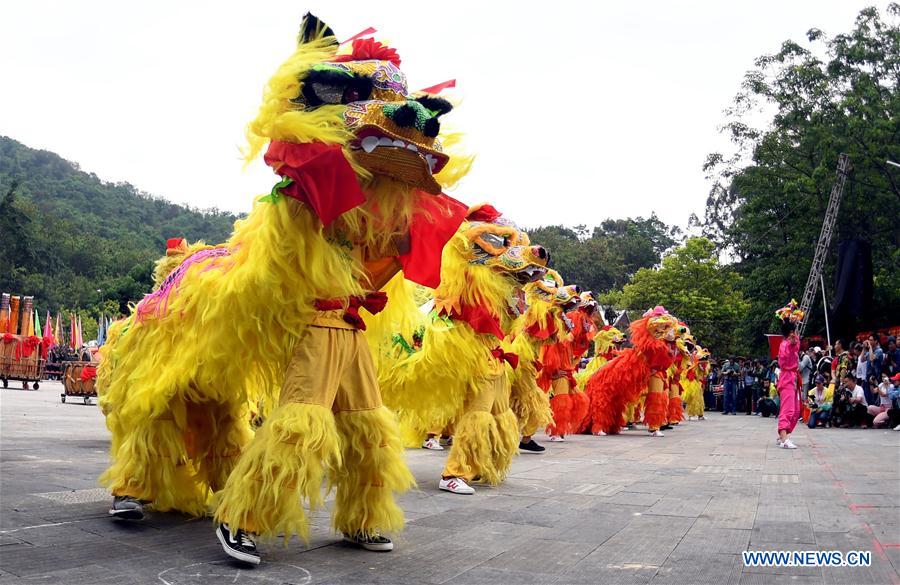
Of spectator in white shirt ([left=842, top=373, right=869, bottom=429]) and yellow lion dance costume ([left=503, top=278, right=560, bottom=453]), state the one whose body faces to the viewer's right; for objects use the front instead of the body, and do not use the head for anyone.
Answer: the yellow lion dance costume

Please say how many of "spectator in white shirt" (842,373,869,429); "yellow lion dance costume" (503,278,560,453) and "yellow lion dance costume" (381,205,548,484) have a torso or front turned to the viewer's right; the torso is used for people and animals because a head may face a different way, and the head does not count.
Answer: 2

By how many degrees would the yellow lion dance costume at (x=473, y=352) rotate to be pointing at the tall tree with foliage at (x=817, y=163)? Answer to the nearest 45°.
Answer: approximately 45° to its left

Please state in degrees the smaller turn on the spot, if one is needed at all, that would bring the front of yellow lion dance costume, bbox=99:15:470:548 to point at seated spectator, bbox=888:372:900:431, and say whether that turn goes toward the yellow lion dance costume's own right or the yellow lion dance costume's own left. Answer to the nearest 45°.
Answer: approximately 90° to the yellow lion dance costume's own left

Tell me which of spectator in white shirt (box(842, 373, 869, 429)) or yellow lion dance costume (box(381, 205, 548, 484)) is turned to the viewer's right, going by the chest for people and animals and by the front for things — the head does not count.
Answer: the yellow lion dance costume

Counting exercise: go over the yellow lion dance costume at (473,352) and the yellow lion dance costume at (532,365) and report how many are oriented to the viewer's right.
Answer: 2

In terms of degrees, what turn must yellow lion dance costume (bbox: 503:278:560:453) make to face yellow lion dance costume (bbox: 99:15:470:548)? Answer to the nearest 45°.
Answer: approximately 90° to its right

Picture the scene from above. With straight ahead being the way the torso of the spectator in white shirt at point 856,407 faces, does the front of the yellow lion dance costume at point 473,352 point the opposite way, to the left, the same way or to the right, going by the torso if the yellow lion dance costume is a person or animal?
the opposite way

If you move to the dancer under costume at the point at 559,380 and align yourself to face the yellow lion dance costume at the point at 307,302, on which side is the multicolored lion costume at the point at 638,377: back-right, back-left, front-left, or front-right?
back-left

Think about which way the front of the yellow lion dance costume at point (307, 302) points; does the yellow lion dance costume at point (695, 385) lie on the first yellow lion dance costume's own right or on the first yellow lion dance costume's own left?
on the first yellow lion dance costume's own left

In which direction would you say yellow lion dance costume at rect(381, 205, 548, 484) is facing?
to the viewer's right

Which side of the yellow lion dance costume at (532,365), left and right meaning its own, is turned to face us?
right

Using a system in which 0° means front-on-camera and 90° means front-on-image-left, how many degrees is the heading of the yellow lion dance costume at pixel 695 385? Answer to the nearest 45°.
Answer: approximately 315°
